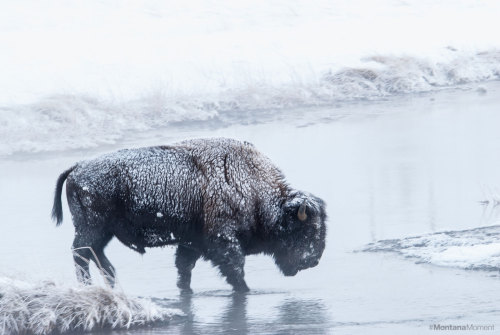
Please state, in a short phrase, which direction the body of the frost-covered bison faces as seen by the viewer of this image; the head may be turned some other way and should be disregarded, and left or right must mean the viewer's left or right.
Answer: facing to the right of the viewer
